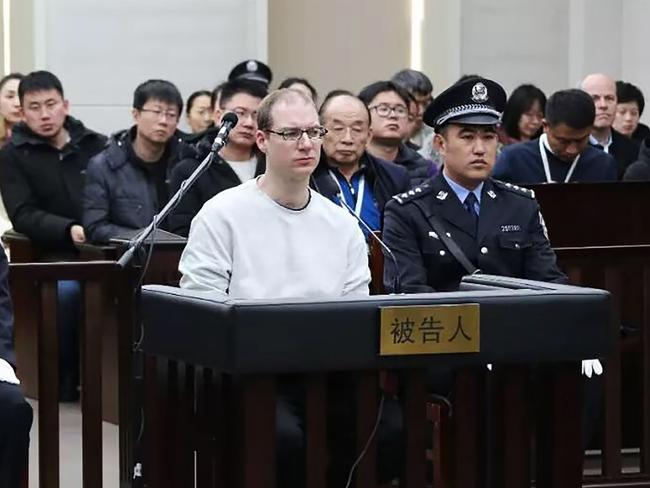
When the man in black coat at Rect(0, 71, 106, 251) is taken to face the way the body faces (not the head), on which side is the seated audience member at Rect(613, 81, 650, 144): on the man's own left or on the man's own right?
on the man's own left

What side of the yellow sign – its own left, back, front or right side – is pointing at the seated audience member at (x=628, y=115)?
back

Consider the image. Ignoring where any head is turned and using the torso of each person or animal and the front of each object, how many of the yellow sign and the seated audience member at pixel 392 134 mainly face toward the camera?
2

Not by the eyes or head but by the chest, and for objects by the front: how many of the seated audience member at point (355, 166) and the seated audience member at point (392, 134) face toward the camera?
2
